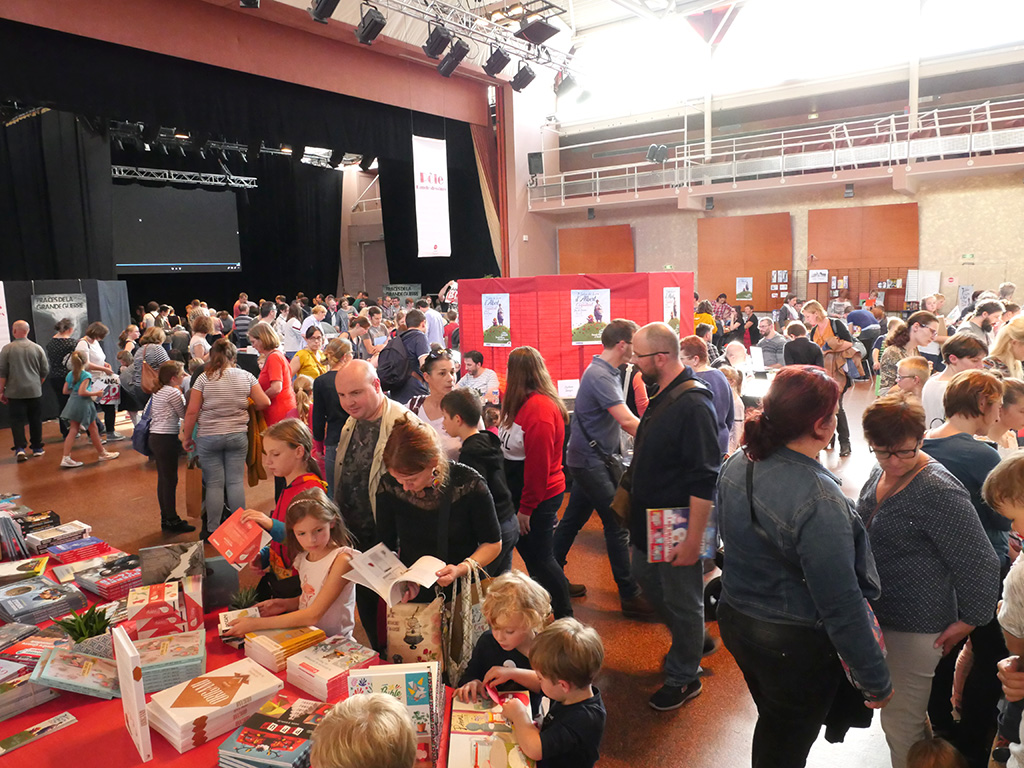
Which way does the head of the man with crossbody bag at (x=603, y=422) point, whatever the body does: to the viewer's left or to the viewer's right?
to the viewer's right

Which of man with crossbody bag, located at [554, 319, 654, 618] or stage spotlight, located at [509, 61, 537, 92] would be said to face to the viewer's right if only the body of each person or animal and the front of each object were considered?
the man with crossbody bag

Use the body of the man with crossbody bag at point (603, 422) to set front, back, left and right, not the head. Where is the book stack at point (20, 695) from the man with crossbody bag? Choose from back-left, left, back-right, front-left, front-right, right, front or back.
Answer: back-right

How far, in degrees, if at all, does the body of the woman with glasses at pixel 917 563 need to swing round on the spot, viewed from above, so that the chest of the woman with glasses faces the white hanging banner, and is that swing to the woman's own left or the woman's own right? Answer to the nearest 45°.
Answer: approximately 90° to the woman's own right

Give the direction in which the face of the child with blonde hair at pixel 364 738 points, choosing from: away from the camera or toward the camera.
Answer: away from the camera

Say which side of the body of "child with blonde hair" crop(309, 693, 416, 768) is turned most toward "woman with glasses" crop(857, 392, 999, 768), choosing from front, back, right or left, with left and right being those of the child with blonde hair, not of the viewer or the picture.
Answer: right

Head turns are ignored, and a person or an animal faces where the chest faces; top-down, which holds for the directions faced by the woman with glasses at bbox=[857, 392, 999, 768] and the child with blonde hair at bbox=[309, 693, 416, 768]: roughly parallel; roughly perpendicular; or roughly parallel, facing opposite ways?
roughly perpendicular

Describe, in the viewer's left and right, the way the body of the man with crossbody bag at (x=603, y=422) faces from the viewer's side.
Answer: facing to the right of the viewer

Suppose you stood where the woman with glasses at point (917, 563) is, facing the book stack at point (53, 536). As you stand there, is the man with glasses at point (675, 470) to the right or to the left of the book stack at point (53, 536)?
right

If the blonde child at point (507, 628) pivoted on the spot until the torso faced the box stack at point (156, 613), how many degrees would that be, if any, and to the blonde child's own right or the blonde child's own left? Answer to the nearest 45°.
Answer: approximately 45° to the blonde child's own right
